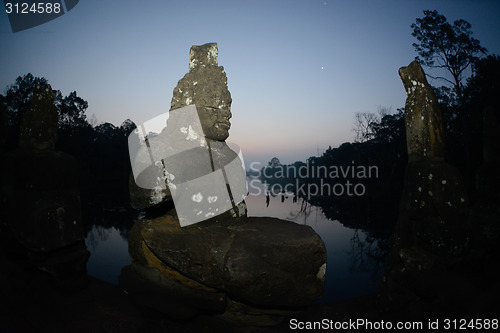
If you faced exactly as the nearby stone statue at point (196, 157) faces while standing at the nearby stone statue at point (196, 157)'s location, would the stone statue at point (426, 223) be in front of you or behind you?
in front

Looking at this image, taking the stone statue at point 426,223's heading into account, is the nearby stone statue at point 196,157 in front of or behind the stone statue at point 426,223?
in front

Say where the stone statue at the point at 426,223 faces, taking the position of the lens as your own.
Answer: facing to the left of the viewer

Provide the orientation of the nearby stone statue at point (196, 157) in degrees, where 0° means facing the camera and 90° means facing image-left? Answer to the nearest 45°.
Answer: approximately 315°

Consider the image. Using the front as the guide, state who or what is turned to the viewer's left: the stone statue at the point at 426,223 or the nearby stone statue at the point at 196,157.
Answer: the stone statue

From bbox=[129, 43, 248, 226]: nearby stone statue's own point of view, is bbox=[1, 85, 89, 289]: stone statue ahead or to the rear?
to the rear

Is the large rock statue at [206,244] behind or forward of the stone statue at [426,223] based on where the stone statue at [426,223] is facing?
forward

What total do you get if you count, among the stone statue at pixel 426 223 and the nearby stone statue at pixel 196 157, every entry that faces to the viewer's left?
1
